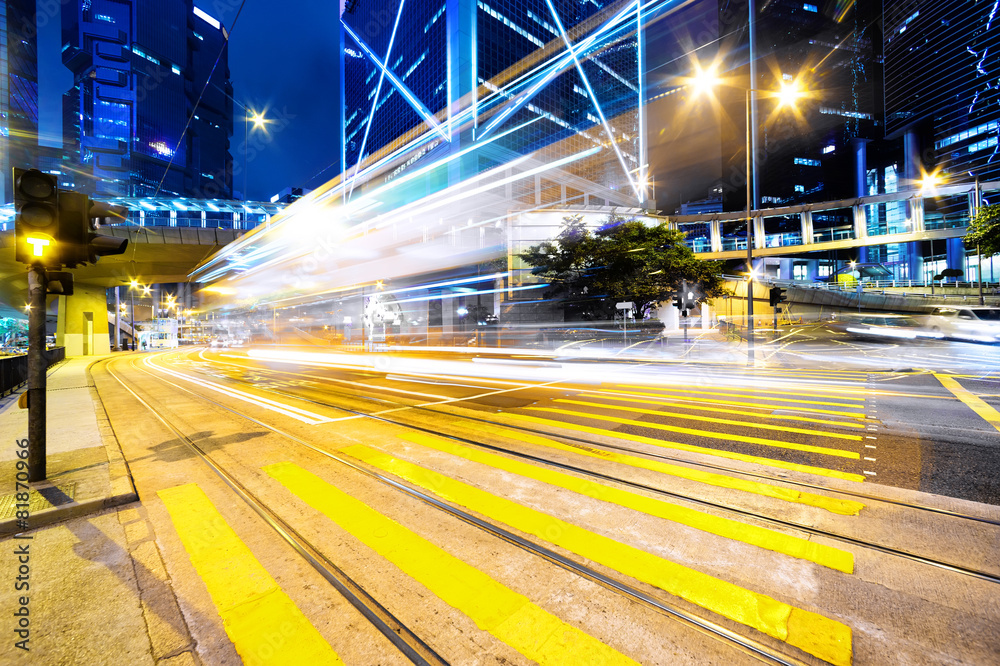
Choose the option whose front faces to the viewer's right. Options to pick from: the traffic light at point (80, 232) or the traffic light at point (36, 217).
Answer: the traffic light at point (80, 232)

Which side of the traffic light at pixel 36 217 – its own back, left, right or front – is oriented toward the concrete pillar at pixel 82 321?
back

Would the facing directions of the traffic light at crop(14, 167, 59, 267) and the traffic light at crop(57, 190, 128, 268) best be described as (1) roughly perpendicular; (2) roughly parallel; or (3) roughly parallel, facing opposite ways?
roughly perpendicular

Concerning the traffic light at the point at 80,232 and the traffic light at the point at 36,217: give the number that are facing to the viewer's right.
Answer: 1

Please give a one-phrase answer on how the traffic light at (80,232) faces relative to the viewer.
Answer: facing to the right of the viewer

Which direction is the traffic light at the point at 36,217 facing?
toward the camera

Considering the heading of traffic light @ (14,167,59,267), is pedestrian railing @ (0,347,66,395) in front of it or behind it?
behind

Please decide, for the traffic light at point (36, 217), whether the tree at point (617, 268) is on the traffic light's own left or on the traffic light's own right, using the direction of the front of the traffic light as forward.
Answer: on the traffic light's own left

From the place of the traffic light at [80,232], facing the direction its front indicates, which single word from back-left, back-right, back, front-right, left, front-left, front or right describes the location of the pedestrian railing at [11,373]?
left
